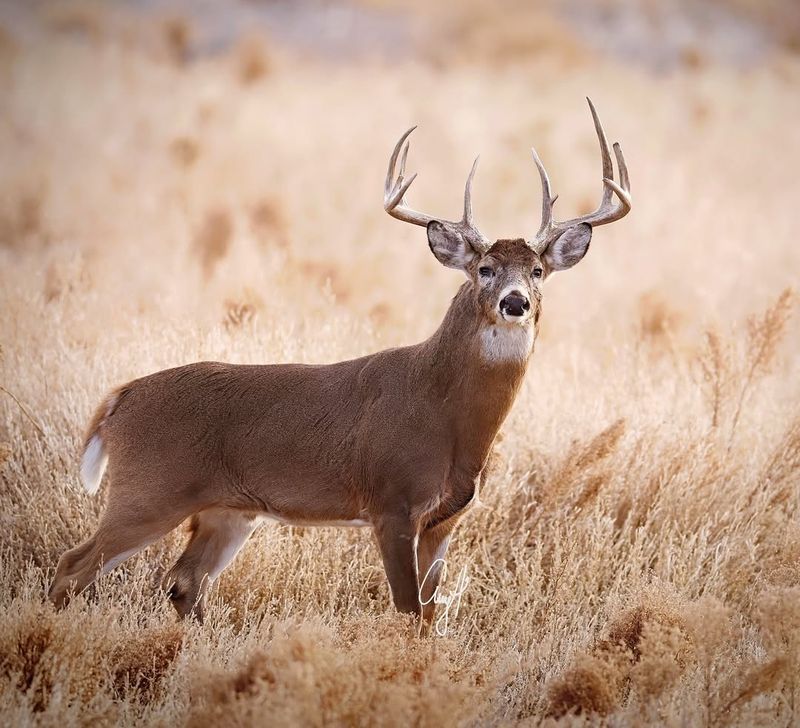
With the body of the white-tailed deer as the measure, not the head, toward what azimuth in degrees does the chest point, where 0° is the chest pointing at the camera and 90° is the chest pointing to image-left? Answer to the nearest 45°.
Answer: approximately 270°

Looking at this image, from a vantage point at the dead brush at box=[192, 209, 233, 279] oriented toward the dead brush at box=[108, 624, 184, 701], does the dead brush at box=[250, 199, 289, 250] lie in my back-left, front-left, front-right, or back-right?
back-left

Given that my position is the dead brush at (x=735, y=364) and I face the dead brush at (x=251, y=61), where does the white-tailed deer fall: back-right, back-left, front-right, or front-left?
back-left

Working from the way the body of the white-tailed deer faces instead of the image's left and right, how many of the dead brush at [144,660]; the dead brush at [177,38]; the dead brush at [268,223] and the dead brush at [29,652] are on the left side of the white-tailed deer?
2

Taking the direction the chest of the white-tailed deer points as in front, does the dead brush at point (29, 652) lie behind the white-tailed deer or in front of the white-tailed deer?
behind

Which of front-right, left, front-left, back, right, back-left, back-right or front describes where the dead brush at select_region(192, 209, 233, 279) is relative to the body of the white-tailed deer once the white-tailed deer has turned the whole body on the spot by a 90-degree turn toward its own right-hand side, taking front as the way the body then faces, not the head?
back

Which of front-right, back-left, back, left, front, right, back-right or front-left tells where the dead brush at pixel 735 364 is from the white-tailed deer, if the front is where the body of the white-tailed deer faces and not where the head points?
front-left

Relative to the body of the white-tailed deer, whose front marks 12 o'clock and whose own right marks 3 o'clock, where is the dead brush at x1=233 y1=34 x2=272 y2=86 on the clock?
The dead brush is roughly at 9 o'clock from the white-tailed deer.

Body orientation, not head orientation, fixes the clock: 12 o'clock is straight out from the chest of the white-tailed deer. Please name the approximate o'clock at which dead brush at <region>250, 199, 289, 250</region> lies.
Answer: The dead brush is roughly at 9 o'clock from the white-tailed deer.
